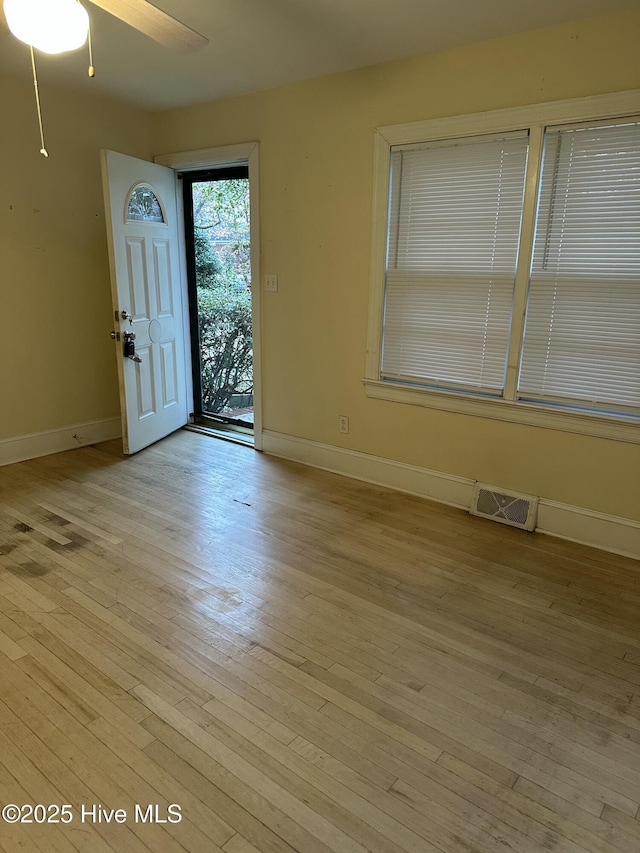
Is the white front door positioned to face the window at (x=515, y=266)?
yes

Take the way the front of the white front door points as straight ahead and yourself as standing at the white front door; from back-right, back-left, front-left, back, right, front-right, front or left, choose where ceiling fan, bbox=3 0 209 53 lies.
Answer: front-right

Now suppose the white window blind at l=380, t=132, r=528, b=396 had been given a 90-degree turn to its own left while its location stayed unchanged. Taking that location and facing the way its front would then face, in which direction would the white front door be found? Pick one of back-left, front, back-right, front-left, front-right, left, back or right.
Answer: back-right

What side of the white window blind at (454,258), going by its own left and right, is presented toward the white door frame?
right

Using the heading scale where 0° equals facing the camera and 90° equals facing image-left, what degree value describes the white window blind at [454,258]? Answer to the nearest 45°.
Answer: approximately 45°

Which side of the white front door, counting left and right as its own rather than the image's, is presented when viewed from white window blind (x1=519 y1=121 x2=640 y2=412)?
front

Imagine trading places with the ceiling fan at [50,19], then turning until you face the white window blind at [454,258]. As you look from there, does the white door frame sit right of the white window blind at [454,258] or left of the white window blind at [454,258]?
left
